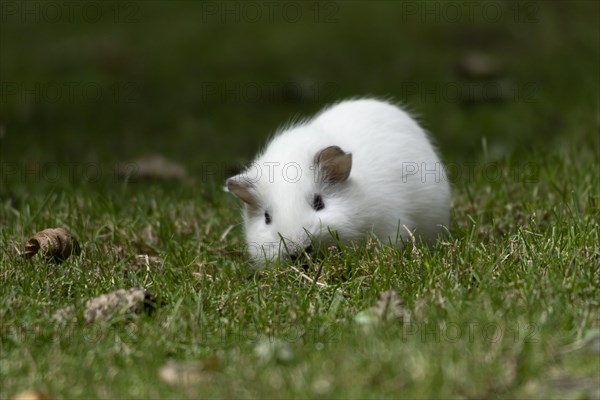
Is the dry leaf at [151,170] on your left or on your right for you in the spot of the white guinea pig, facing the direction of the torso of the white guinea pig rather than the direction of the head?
on your right

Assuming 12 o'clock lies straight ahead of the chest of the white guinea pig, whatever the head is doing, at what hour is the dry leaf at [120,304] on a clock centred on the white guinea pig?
The dry leaf is roughly at 12 o'clock from the white guinea pig.

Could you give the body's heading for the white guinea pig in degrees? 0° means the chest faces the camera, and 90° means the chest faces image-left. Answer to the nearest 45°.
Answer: approximately 45°

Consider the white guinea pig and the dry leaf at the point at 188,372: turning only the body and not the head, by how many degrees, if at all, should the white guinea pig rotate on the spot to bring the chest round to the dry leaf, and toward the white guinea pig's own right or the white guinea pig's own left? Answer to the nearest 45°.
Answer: approximately 45° to the white guinea pig's own left

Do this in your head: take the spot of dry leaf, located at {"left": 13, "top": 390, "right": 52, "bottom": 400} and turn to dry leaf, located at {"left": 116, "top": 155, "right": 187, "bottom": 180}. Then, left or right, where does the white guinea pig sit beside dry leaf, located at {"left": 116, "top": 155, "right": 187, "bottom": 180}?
right

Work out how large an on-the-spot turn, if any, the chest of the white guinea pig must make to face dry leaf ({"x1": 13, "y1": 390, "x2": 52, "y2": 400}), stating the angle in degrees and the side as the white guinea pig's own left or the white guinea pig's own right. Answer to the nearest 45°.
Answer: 0° — it already faces it
